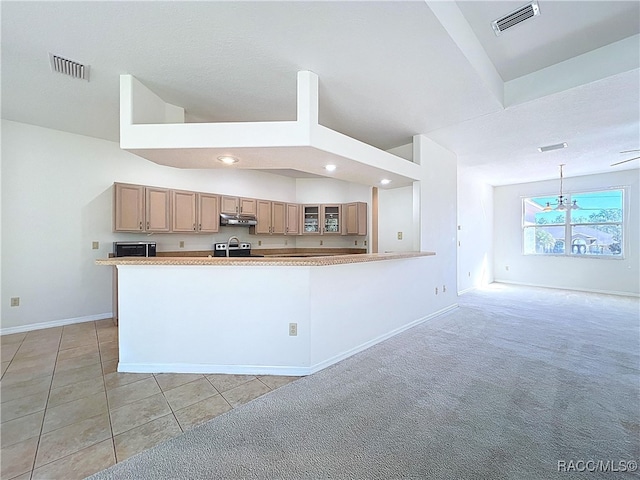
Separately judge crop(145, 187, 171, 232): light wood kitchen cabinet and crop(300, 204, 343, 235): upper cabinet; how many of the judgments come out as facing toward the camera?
2

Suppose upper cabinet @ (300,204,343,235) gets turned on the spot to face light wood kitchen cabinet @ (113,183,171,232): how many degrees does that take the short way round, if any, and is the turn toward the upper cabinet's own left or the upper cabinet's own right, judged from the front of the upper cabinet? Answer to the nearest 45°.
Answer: approximately 45° to the upper cabinet's own right

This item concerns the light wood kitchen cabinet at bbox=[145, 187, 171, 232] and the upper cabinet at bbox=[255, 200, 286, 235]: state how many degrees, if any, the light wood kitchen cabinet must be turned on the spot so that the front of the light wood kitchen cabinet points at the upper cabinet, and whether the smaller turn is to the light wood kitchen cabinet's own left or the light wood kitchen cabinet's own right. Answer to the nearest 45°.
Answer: approximately 90° to the light wood kitchen cabinet's own left

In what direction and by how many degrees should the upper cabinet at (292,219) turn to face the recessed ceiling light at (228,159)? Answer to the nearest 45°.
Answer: approximately 45° to its right

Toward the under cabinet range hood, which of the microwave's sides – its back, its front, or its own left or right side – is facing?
left

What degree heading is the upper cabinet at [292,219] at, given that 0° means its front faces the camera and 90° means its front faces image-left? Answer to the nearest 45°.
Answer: approximately 315°

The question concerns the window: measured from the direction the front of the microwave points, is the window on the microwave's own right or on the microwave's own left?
on the microwave's own left

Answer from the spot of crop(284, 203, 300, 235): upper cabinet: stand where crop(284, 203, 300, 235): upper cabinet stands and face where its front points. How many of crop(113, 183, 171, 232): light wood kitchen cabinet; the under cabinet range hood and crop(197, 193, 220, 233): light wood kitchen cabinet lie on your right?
3

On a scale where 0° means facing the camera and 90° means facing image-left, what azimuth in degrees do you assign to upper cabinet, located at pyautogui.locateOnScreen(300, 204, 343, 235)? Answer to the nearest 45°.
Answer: approximately 0°

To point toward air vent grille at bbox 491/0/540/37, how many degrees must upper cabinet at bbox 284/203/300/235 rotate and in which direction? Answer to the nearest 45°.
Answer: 0° — it already faces it

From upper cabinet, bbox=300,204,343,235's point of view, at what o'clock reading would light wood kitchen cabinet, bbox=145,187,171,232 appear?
The light wood kitchen cabinet is roughly at 2 o'clock from the upper cabinet.
